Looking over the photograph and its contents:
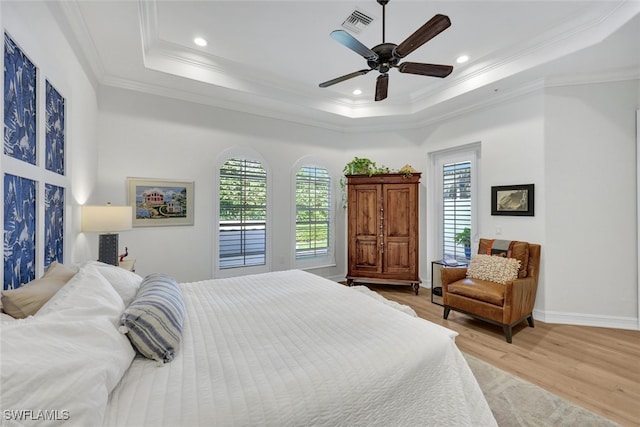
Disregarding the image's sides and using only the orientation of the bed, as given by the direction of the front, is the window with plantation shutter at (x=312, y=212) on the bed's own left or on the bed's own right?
on the bed's own left

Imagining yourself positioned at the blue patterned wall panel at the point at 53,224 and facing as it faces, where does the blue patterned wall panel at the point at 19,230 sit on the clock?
the blue patterned wall panel at the point at 19,230 is roughly at 2 o'clock from the blue patterned wall panel at the point at 53,224.

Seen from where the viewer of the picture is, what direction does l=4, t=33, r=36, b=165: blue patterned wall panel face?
facing the viewer and to the right of the viewer

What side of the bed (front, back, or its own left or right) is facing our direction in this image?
right

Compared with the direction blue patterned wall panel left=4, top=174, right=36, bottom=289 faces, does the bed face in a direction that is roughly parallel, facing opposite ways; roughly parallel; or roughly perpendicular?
roughly parallel

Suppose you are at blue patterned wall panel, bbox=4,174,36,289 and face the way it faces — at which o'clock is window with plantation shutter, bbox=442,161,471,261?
The window with plantation shutter is roughly at 11 o'clock from the blue patterned wall panel.

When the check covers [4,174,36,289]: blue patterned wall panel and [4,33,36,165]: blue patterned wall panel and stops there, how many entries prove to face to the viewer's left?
0

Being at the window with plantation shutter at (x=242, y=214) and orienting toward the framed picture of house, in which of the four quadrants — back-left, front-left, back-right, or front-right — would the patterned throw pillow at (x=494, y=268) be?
back-left

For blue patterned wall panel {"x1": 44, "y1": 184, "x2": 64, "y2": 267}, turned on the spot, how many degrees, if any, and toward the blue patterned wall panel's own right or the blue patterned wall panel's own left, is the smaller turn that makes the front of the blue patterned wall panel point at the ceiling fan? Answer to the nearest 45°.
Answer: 0° — it already faces it

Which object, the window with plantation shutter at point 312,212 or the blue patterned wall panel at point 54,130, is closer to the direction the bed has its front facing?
the window with plantation shutter

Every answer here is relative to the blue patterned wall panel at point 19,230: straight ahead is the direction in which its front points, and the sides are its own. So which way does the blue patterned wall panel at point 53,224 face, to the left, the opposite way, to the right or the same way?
the same way

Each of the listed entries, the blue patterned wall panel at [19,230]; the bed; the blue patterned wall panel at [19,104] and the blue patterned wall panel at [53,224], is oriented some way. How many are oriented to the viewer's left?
0

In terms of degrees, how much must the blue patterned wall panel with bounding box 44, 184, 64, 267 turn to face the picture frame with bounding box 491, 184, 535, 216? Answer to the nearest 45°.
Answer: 0° — it already faces it

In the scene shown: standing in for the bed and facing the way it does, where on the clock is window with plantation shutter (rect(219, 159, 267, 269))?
The window with plantation shutter is roughly at 9 o'clock from the bed.

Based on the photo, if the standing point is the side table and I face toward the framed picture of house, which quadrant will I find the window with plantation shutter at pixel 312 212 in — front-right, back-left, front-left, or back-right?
front-right
